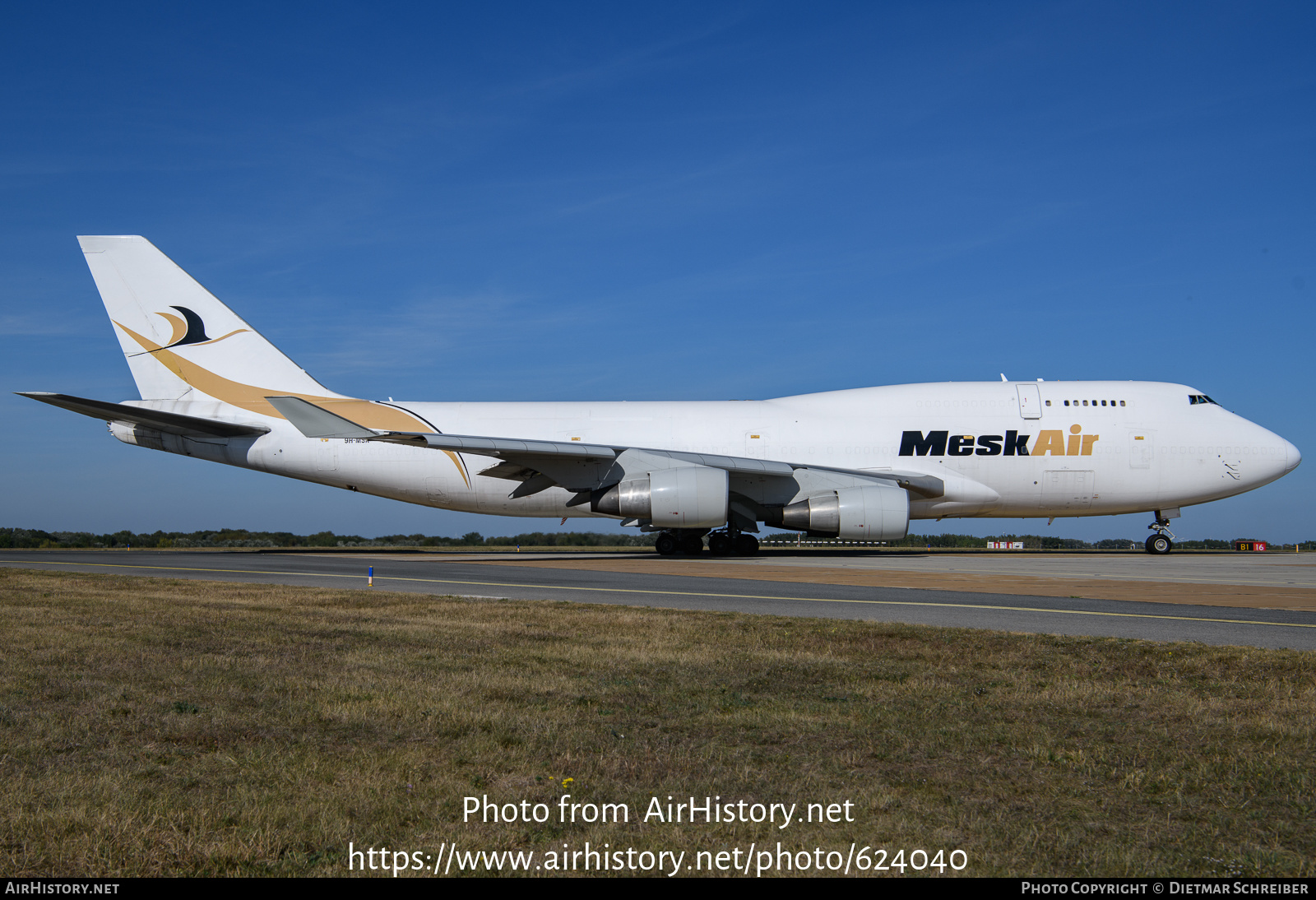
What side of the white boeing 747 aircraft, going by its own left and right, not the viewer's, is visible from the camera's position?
right
